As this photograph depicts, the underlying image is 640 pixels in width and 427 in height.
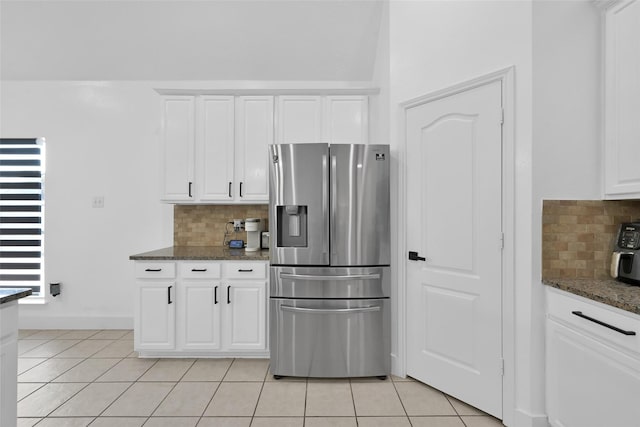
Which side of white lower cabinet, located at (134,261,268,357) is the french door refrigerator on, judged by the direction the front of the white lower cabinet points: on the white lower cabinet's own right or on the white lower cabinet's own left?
on the white lower cabinet's own left

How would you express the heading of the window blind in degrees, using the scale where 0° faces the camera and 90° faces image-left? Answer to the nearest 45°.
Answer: approximately 0°

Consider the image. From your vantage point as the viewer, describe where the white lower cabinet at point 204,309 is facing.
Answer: facing the viewer

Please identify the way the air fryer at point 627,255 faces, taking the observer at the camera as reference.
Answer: facing the viewer and to the left of the viewer

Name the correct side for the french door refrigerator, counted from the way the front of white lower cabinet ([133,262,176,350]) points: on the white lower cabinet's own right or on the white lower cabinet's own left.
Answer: on the white lower cabinet's own left

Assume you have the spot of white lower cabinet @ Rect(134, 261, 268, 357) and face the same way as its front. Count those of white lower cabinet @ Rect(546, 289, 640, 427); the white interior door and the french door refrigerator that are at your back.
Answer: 0

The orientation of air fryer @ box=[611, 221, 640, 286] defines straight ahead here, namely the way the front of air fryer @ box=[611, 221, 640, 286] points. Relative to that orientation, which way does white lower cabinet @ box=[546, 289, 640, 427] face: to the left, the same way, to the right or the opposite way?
the same way

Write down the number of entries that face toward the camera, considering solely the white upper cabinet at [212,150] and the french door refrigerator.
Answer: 2

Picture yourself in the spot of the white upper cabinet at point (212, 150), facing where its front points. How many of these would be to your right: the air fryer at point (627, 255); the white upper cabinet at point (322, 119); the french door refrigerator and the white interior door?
0

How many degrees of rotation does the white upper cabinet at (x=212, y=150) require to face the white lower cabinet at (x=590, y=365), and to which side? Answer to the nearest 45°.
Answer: approximately 45° to its left

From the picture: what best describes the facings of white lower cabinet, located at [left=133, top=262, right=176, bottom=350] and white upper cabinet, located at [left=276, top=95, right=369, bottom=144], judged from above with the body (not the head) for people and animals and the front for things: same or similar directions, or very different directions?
same or similar directions

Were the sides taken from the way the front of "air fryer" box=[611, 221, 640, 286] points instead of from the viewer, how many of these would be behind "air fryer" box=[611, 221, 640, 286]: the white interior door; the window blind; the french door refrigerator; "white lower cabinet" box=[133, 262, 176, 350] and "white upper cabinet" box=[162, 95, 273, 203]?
0

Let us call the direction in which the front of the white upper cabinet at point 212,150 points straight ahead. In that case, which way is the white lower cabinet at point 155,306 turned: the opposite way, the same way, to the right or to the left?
the same way
